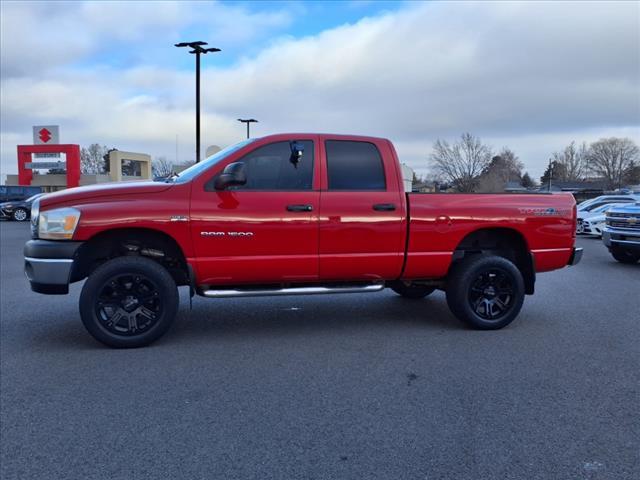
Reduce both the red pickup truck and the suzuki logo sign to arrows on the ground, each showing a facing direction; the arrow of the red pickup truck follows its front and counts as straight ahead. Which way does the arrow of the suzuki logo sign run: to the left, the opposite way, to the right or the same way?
to the left

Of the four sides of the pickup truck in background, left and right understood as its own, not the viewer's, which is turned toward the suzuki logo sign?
right

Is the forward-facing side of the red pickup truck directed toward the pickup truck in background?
no

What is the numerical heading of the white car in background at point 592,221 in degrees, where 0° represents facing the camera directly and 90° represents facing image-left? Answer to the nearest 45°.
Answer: approximately 45°

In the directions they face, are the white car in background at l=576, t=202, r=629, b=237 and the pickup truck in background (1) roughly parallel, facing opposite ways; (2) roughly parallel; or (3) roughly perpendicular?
roughly parallel

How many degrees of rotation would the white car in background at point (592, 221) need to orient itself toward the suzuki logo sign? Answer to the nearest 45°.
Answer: approximately 45° to its right

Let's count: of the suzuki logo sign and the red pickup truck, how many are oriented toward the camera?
1

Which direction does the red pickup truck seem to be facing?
to the viewer's left

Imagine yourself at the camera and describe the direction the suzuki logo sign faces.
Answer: facing the viewer

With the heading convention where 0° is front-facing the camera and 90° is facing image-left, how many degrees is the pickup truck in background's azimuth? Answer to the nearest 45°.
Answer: approximately 45°

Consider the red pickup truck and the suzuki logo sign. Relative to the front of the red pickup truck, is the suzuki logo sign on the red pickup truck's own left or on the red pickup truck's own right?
on the red pickup truck's own right

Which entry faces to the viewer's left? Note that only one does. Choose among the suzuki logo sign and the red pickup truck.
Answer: the red pickup truck

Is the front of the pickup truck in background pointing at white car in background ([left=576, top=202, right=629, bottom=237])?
no
